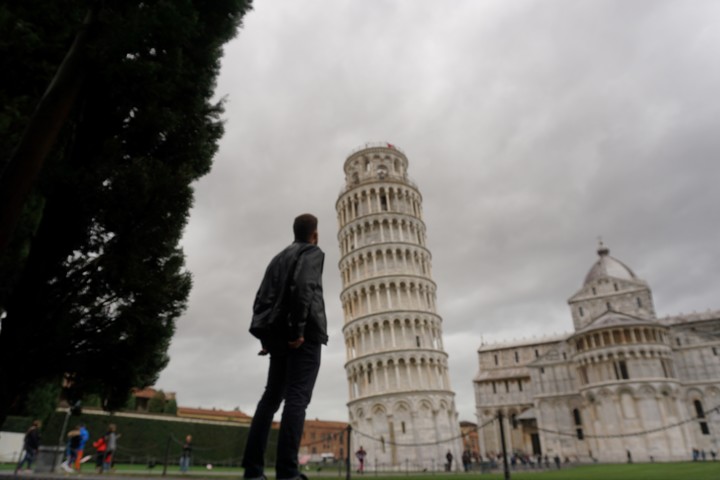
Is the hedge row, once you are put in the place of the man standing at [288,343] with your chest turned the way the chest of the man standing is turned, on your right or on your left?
on your left

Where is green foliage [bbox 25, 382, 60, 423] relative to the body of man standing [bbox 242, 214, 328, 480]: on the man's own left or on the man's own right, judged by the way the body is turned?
on the man's own left

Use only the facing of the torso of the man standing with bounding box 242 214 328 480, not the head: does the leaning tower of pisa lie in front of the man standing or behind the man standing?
in front

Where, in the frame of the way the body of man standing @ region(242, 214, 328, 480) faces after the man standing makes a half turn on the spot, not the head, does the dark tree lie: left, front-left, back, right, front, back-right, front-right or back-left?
right

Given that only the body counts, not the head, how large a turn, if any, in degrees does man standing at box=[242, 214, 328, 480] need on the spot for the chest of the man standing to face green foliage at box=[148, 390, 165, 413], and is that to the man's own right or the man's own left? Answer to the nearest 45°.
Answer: approximately 45° to the man's own left

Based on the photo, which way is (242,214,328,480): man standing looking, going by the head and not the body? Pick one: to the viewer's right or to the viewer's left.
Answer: to the viewer's right

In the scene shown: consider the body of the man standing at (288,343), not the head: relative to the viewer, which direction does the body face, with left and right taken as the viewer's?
facing away from the viewer and to the right of the viewer
